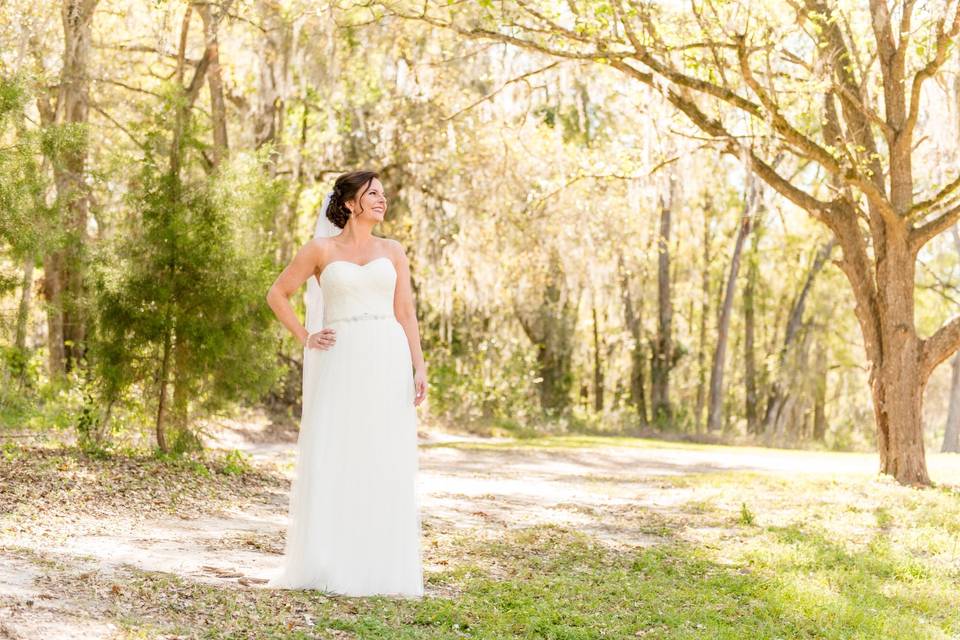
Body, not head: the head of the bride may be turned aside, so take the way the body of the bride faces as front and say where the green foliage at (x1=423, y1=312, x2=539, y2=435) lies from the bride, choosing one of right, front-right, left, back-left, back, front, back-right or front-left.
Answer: back-left

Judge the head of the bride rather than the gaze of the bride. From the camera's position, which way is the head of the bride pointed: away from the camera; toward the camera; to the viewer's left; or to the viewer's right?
to the viewer's right

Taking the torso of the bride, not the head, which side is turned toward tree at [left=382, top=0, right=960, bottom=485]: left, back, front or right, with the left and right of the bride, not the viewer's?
left

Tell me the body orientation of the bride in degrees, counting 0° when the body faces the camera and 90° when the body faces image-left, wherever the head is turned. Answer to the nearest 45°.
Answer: approximately 315°

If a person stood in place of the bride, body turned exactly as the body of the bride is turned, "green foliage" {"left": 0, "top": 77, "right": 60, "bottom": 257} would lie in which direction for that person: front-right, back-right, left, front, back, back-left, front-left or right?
back
